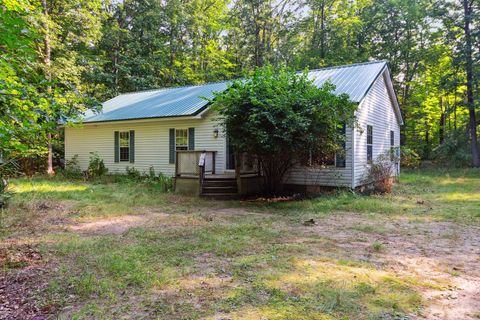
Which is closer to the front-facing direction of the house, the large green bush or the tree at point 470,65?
the large green bush

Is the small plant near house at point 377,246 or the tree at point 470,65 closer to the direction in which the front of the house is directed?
the small plant near house

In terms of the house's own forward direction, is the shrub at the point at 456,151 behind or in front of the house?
behind

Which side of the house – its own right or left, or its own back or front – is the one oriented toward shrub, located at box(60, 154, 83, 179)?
right

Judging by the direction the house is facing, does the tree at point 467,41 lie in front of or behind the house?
behind

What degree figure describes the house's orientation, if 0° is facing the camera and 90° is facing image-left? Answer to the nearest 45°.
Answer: approximately 45°

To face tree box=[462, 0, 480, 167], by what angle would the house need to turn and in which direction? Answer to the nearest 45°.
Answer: approximately 135° to its left
